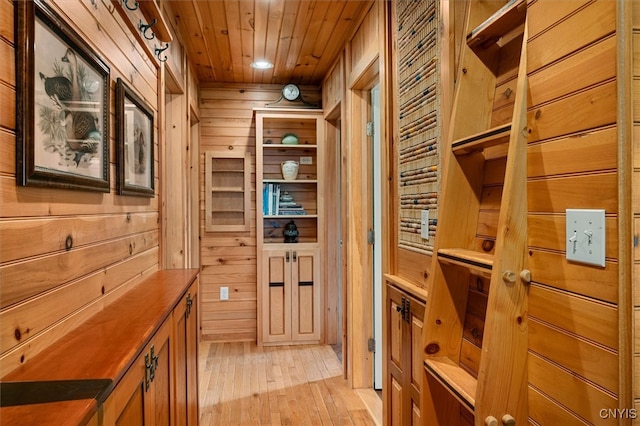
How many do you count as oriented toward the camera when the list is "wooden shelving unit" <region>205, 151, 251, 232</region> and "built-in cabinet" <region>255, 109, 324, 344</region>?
2

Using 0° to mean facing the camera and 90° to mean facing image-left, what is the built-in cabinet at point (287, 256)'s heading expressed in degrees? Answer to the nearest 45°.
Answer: approximately 0°

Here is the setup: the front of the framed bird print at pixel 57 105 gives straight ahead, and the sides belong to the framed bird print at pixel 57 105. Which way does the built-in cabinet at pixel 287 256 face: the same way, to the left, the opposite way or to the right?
to the right

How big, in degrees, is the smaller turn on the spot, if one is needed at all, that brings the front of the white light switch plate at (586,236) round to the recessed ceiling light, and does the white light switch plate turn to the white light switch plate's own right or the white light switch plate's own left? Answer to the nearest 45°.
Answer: approximately 90° to the white light switch plate's own right

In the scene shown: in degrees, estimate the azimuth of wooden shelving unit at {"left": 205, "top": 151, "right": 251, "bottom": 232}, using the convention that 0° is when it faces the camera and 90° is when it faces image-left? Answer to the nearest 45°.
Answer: approximately 0°

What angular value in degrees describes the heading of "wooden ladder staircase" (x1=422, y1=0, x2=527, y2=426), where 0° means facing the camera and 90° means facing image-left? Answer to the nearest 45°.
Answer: approximately 45°

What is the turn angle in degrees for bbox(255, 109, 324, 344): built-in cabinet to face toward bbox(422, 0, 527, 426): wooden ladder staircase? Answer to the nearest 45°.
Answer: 0° — it already faces it

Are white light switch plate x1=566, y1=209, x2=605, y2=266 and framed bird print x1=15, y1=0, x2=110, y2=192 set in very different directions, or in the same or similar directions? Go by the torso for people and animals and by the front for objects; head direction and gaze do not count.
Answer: very different directions

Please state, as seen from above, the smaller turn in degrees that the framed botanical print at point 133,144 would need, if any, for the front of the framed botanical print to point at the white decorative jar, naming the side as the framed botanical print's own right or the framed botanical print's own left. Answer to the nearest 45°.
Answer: approximately 90° to the framed botanical print's own left

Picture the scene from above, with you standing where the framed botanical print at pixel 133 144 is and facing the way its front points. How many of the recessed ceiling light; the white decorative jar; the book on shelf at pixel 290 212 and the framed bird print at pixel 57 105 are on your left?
3

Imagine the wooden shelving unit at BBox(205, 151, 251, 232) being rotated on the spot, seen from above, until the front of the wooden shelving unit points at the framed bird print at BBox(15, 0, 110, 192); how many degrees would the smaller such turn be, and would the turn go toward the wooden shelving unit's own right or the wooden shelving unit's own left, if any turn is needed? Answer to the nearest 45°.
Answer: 0° — it already faces it

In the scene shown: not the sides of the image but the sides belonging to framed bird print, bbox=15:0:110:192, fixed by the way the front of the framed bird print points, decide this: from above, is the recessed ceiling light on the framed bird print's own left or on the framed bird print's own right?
on the framed bird print's own left
